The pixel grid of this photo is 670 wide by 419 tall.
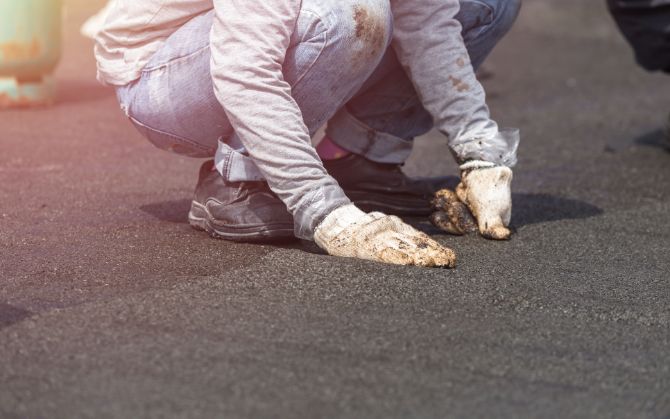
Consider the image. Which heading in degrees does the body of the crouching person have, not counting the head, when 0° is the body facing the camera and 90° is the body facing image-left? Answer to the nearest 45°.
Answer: approximately 315°

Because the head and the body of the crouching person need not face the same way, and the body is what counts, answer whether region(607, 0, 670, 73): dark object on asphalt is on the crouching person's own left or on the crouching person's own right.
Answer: on the crouching person's own left
